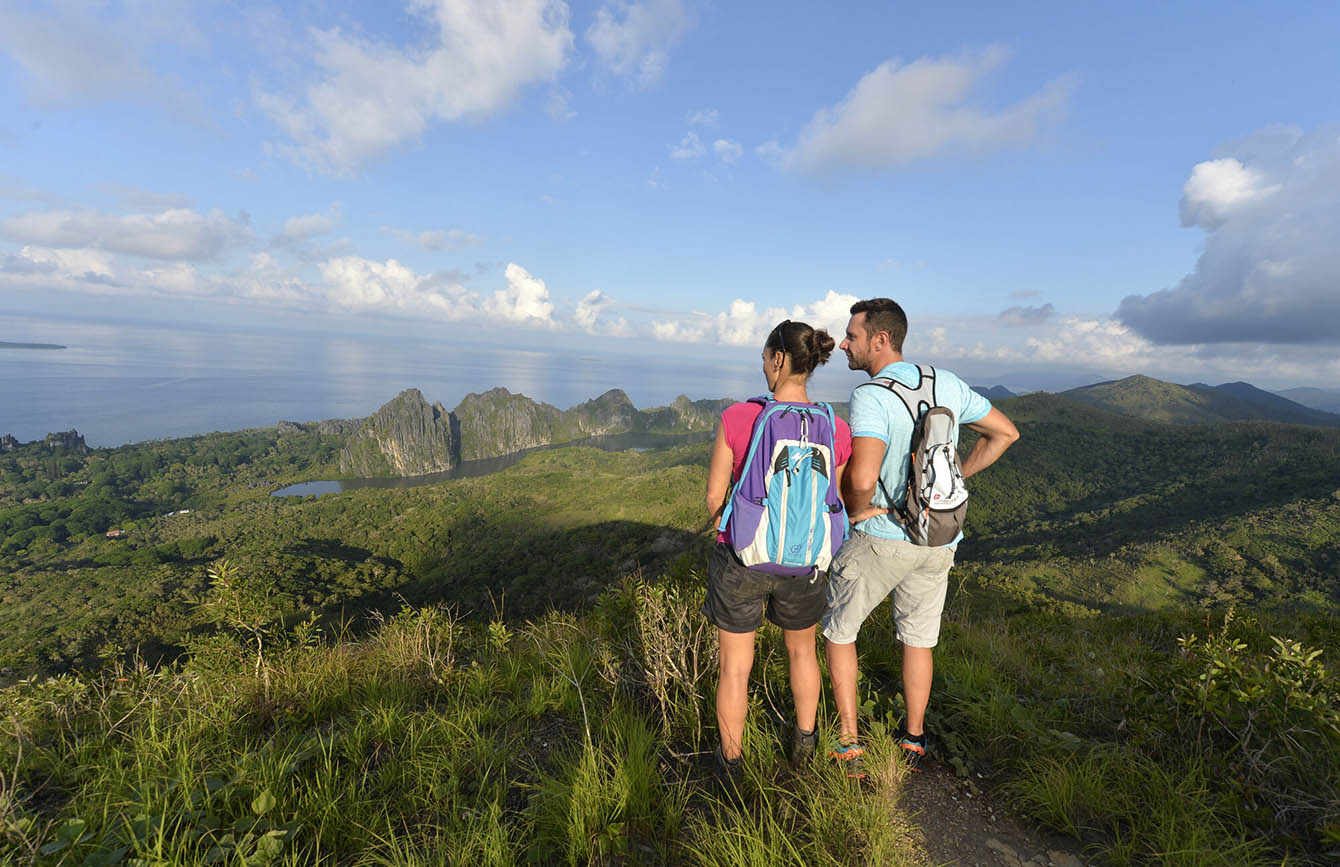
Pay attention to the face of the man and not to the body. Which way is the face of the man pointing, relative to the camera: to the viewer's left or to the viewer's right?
to the viewer's left

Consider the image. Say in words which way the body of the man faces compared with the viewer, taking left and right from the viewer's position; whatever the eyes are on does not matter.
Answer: facing away from the viewer and to the left of the viewer

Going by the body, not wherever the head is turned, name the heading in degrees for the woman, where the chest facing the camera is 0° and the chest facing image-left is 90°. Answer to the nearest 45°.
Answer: approximately 180°

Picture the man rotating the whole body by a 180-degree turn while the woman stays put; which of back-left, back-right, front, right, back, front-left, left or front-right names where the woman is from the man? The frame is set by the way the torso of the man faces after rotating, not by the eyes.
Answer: right
